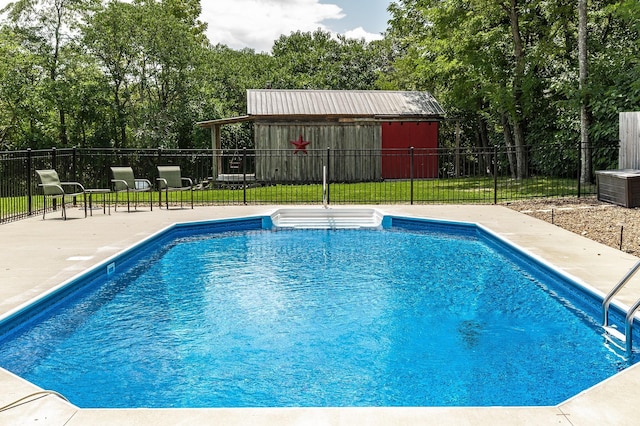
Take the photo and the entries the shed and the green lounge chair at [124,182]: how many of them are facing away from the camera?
0

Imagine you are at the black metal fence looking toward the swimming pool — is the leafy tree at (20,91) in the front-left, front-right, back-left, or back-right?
back-right

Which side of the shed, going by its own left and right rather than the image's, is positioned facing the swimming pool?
front

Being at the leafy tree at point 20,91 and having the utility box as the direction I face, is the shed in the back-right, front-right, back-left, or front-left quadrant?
front-left

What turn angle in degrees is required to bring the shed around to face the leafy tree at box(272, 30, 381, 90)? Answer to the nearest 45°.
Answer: approximately 180°

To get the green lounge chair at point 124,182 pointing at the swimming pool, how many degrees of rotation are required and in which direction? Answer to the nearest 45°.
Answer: approximately 45° to its right

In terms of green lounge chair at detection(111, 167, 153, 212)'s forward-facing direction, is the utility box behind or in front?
in front

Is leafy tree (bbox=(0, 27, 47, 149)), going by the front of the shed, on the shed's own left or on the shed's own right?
on the shed's own right

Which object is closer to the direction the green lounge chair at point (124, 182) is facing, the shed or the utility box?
the utility box

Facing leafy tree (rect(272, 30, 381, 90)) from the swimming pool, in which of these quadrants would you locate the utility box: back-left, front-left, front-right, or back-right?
front-right

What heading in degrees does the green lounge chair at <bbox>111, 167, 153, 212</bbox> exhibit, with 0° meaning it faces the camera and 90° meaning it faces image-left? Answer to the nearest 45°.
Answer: approximately 315°

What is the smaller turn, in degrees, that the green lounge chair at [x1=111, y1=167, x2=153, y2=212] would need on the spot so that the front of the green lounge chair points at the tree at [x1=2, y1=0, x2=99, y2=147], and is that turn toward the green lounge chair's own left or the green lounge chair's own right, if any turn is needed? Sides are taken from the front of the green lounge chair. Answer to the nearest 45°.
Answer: approximately 135° to the green lounge chair's own left

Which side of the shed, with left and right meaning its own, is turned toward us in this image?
front

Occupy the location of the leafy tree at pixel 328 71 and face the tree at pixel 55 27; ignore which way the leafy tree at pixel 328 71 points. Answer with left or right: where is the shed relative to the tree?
left
